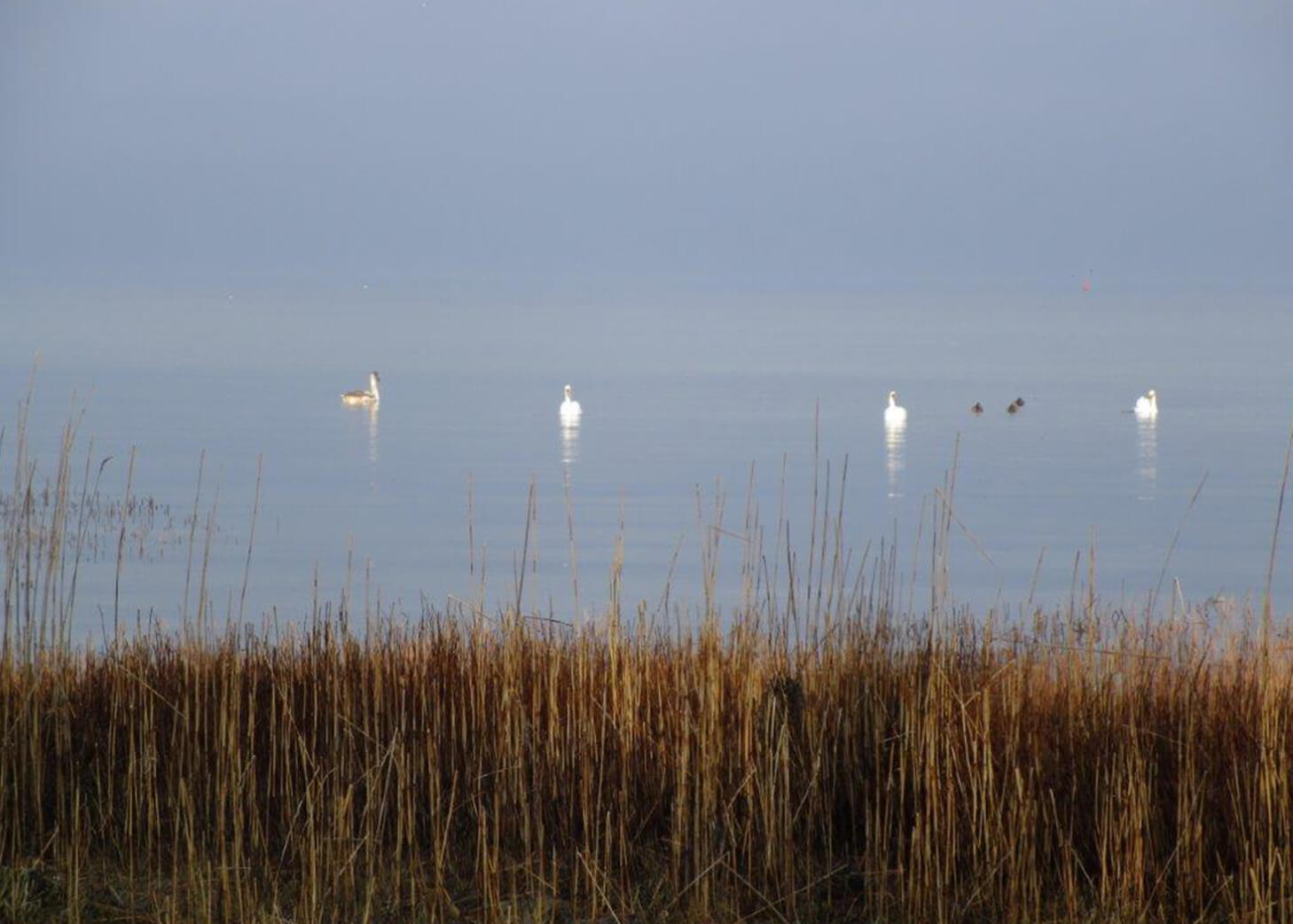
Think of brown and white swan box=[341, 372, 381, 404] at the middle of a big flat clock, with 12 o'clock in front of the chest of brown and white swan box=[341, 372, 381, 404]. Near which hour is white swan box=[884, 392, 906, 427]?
white swan box=[884, 392, 906, 427] is roughly at 1 o'clock from brown and white swan box=[341, 372, 381, 404].

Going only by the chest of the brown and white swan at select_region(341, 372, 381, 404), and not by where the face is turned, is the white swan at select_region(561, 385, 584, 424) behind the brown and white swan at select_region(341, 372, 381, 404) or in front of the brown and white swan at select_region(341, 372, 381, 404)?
in front

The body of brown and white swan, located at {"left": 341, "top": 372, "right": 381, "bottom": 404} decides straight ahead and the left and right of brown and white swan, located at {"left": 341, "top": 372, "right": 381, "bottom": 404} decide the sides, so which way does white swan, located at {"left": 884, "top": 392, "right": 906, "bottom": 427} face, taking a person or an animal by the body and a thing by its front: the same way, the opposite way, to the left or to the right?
to the right

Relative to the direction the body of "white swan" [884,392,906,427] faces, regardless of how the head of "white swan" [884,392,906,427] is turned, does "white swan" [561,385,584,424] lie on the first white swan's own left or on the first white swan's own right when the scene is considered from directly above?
on the first white swan's own right

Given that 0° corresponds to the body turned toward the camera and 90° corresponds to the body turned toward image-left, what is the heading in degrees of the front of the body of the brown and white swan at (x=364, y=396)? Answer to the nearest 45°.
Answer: approximately 270°

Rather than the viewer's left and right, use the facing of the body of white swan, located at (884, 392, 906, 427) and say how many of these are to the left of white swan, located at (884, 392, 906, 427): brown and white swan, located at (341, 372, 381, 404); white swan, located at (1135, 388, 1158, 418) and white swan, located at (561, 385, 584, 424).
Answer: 1

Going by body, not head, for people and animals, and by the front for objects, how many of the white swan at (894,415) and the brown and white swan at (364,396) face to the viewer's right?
1

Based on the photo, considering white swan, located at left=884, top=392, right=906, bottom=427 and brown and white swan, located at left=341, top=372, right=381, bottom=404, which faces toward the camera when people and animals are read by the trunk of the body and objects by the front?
white swan, located at left=884, top=392, right=906, bottom=427

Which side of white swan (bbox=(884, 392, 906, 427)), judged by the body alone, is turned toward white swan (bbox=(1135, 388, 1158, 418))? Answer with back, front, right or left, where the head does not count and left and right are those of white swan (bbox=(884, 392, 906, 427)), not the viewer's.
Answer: left

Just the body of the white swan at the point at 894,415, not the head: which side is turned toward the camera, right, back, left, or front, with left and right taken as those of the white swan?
front

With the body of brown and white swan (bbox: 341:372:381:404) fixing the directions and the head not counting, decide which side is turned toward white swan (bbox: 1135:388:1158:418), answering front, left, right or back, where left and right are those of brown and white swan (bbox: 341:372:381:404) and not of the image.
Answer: front
